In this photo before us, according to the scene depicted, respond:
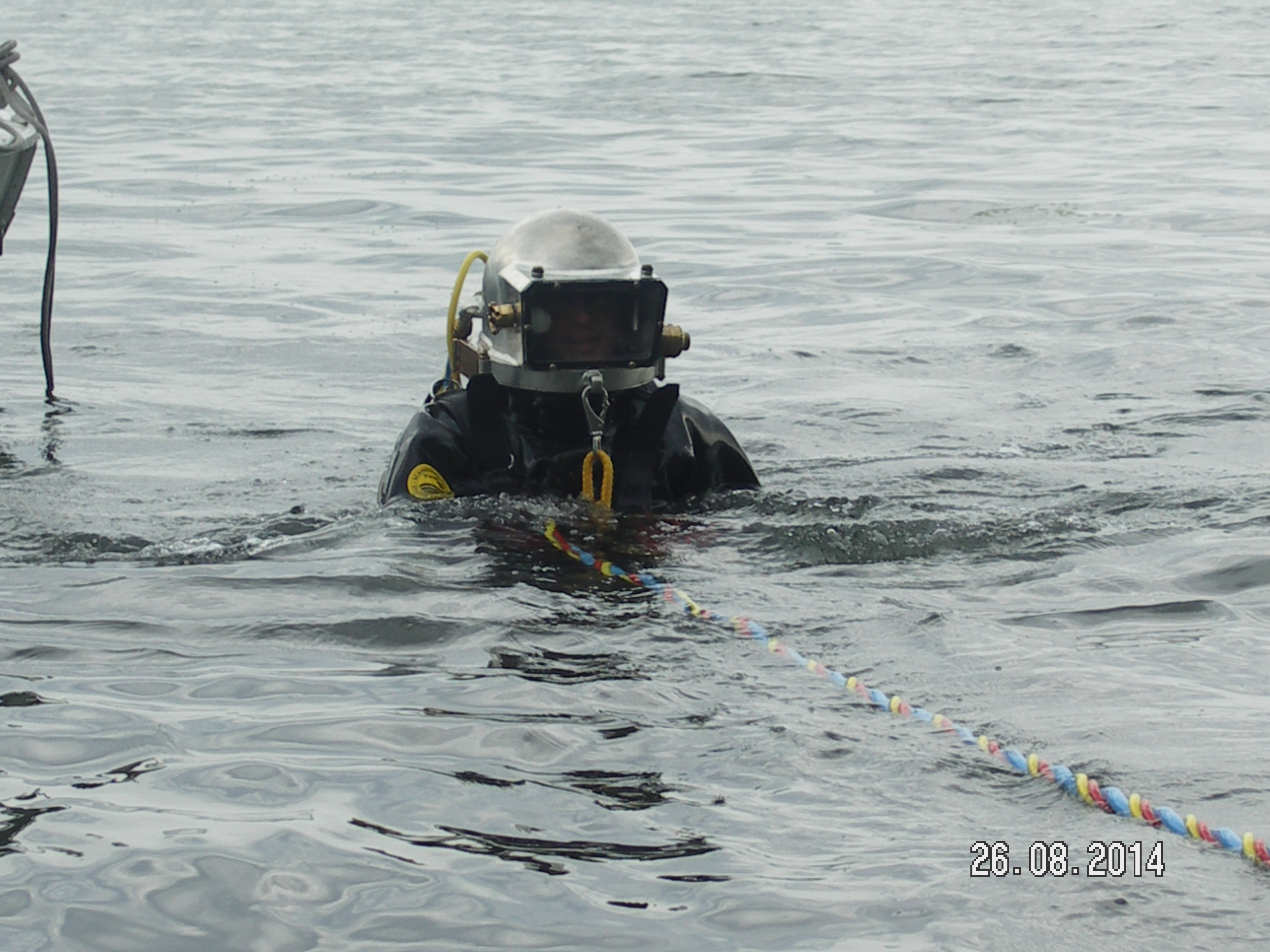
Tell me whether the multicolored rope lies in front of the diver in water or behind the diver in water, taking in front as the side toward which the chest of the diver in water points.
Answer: in front

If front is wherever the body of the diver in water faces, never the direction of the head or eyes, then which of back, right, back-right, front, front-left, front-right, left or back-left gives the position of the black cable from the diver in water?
back-right

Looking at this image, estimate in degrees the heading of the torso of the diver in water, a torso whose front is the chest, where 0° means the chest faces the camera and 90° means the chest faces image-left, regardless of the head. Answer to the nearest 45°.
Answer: approximately 0°

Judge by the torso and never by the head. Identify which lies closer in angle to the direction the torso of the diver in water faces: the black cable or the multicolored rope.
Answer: the multicolored rope
